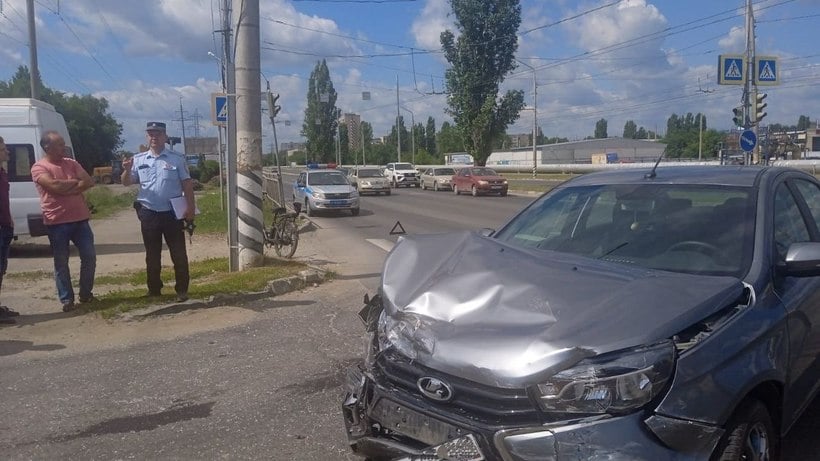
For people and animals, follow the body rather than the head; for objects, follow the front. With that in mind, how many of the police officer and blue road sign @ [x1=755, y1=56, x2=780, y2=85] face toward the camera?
2

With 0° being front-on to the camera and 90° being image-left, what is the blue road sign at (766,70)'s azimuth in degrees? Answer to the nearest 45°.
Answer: approximately 0°

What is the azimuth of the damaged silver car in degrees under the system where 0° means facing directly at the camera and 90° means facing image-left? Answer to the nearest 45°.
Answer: approximately 45°

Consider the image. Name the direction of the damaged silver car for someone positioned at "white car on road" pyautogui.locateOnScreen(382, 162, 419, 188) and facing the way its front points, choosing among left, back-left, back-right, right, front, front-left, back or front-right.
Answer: front-right

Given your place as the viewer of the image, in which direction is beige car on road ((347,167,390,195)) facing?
facing the viewer and to the right of the viewer
